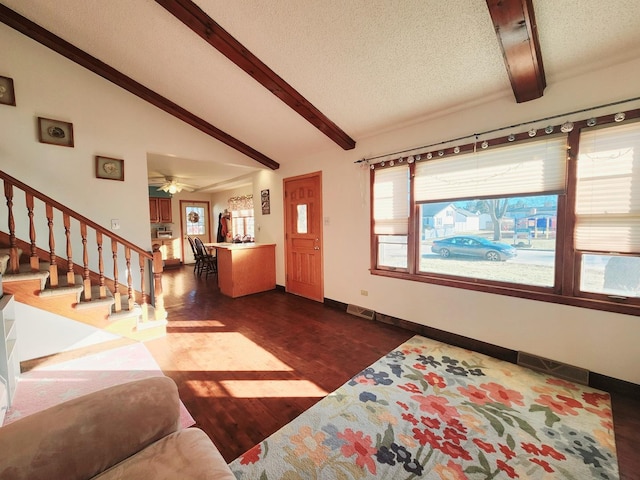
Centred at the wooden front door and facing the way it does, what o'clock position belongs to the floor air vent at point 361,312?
The floor air vent is roughly at 9 o'clock from the wooden front door.

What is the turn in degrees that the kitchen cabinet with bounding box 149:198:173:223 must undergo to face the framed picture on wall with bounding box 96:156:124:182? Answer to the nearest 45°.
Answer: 0° — it already faces it

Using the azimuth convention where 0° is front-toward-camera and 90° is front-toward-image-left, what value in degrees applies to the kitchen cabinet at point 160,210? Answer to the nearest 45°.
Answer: approximately 0°

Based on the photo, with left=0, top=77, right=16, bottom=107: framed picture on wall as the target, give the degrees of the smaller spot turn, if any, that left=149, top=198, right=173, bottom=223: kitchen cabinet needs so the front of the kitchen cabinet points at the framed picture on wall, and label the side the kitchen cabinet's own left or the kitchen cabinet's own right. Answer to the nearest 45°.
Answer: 0° — it already faces it

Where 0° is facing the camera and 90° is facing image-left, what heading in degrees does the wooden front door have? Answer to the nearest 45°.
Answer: approximately 45°

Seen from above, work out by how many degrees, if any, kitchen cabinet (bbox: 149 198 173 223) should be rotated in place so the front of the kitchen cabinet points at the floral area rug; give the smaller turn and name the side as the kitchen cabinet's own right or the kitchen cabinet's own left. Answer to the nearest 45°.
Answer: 0° — it already faces it

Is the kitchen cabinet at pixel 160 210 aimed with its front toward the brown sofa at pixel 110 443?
yes

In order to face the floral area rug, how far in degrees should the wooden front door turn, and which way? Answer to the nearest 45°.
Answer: approximately 45° to its left
